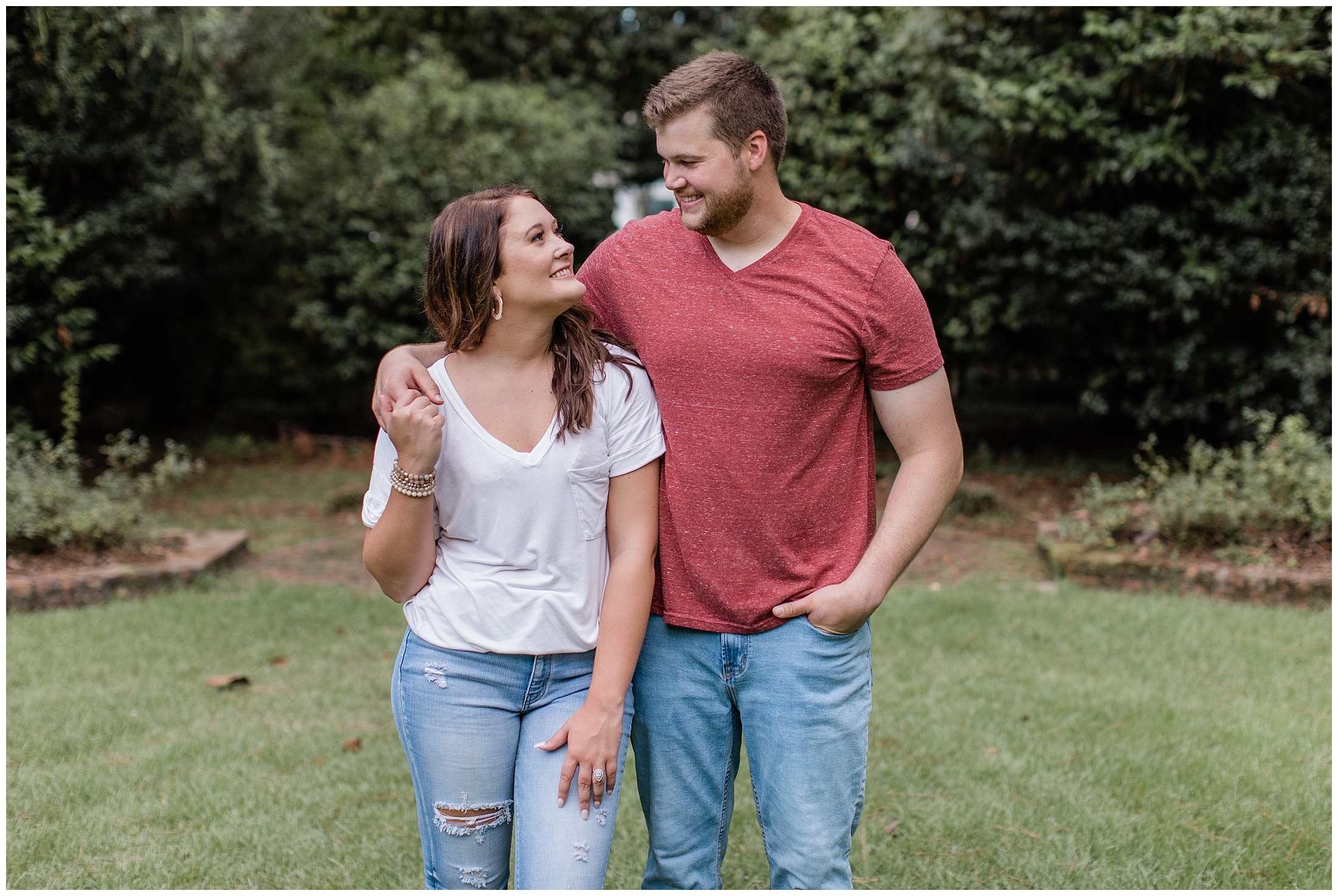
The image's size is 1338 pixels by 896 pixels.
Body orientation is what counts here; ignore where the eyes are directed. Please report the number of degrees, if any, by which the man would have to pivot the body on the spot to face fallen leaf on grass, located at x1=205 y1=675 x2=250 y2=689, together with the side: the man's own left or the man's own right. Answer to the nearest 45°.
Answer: approximately 135° to the man's own right

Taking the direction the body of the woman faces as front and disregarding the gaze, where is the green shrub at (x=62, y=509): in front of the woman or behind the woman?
behind

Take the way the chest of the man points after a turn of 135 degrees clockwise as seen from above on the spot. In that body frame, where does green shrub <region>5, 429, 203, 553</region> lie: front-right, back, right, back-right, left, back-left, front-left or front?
front

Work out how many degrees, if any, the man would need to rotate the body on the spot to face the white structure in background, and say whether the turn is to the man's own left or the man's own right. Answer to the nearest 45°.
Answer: approximately 180°

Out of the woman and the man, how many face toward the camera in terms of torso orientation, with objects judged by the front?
2

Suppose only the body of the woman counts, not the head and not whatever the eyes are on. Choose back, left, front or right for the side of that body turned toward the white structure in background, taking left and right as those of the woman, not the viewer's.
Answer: back

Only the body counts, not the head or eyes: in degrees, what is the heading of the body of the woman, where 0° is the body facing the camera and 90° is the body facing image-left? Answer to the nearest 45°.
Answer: approximately 0°

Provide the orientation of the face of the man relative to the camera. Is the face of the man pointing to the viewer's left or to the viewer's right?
to the viewer's left

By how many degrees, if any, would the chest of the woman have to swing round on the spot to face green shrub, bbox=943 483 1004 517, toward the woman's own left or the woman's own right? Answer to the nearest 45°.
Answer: approximately 135° to the woman's own left
